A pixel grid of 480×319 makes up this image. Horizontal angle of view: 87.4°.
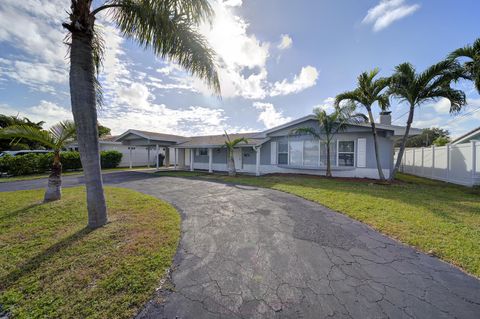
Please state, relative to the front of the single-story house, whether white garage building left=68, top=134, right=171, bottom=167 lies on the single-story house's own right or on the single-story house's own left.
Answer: on the single-story house's own right

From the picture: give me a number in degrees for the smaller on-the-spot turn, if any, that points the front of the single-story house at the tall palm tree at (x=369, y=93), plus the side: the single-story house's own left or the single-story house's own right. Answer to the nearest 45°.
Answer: approximately 45° to the single-story house's own left

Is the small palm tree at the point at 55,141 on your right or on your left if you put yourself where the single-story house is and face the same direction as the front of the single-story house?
on your right

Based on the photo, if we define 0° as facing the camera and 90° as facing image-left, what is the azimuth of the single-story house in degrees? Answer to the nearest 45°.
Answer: approximately 0°

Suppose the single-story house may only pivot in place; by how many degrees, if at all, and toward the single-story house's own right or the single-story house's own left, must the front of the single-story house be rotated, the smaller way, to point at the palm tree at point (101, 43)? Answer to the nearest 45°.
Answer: approximately 45° to the single-story house's own right

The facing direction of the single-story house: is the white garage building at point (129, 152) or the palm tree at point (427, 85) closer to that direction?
the palm tree

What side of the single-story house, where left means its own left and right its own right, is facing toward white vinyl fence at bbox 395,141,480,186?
left

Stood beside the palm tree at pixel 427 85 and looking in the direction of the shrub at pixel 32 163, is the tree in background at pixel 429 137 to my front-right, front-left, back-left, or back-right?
back-right

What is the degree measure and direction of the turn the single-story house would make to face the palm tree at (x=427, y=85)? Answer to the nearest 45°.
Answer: approximately 45° to its left

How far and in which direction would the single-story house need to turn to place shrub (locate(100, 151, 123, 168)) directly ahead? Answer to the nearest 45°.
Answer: approximately 90° to its right

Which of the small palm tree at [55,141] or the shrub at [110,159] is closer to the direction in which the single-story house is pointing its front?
the small palm tree

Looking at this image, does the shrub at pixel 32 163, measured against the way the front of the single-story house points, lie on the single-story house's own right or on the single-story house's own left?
on the single-story house's own right

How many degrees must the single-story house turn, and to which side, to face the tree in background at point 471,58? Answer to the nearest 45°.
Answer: approximately 45° to its left
